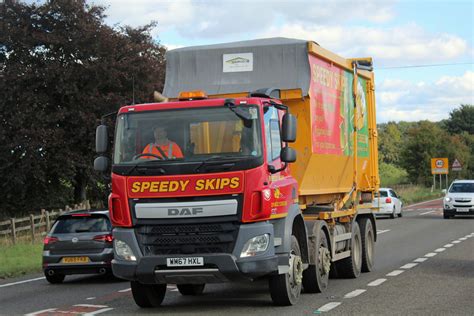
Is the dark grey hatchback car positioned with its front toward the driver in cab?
no

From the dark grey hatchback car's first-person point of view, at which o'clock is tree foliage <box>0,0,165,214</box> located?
The tree foliage is roughly at 12 o'clock from the dark grey hatchback car.

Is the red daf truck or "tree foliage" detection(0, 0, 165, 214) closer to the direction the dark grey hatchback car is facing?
the tree foliage

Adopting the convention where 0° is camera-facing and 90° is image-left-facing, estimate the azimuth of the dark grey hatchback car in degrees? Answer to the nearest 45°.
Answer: approximately 180°

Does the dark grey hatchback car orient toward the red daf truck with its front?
no
